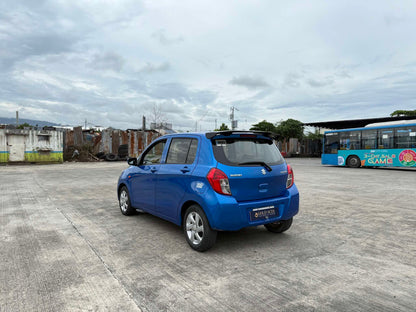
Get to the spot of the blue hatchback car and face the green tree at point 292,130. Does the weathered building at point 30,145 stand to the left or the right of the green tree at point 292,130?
left

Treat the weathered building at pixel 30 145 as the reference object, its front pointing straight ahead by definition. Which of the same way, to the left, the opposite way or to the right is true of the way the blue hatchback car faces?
the opposite way

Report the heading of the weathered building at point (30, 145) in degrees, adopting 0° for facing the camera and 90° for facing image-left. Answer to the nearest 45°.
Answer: approximately 0°

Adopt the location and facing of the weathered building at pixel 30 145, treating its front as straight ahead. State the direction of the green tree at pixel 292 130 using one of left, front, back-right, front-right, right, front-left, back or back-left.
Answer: left

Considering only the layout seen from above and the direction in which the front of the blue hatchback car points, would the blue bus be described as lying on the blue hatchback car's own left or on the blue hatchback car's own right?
on the blue hatchback car's own right

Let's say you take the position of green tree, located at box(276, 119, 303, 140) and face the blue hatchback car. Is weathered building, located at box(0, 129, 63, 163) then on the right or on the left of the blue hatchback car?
right

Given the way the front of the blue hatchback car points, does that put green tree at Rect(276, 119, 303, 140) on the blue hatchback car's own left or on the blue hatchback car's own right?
on the blue hatchback car's own right

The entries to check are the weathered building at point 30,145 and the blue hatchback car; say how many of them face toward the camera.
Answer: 1

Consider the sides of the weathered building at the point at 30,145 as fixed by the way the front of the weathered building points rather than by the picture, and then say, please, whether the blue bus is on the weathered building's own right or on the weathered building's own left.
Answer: on the weathered building's own left

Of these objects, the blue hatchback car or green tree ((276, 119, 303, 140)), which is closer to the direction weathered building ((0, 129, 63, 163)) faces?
the blue hatchback car

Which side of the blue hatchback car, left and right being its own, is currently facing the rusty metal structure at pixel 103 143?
front
